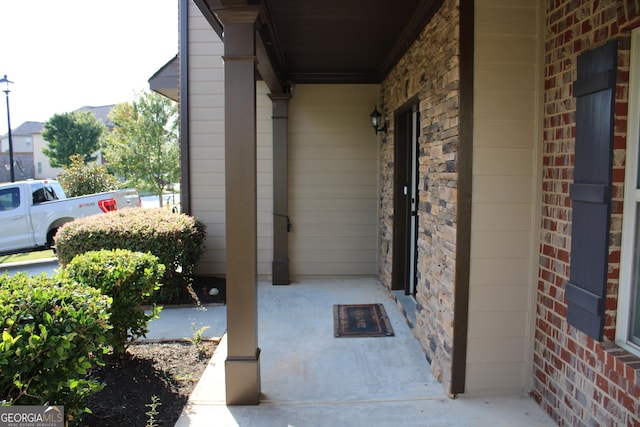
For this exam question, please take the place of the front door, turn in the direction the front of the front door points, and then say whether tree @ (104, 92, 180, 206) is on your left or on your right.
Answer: on your right

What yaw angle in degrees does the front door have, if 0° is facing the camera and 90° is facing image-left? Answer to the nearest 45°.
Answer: approximately 90°

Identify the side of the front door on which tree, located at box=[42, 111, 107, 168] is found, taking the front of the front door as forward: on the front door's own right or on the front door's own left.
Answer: on the front door's own right

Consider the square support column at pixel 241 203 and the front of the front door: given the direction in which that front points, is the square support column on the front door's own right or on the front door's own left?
on the front door's own left

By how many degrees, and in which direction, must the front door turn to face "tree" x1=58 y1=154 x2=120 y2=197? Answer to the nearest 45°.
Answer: approximately 45° to its right

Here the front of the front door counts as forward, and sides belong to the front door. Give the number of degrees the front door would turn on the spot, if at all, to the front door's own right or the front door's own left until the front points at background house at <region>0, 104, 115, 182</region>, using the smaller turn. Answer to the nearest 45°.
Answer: approximately 45° to the front door's own right

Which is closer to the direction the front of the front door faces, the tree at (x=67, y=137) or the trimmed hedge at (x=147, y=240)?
the trimmed hedge
